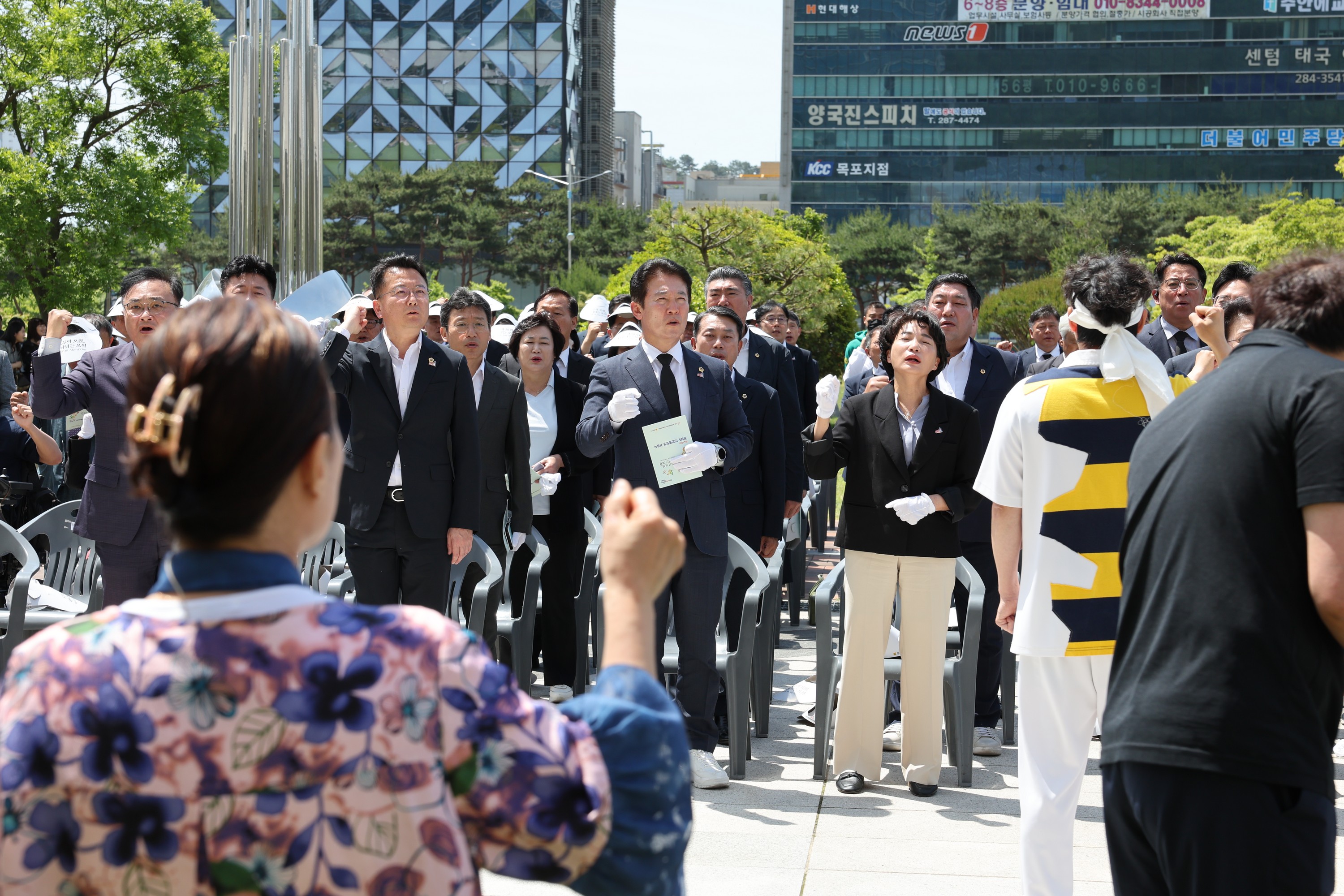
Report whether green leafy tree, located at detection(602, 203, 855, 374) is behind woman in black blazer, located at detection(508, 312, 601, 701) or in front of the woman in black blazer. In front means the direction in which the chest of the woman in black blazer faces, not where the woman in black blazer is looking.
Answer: behind

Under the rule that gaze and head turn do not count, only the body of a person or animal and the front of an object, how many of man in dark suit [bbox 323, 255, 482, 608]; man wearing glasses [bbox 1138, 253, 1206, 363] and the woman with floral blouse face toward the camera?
2

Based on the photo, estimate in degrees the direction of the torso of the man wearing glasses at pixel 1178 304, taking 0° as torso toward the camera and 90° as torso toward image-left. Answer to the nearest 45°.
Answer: approximately 0°

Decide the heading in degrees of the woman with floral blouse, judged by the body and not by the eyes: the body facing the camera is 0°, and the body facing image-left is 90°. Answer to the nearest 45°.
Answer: approximately 180°

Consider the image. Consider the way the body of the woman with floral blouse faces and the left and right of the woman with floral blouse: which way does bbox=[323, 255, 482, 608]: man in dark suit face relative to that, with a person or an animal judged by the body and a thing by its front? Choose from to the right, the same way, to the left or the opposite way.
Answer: the opposite way

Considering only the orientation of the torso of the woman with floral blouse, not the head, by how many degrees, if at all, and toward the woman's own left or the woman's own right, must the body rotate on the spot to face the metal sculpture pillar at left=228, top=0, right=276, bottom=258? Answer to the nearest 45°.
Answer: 0° — they already face it

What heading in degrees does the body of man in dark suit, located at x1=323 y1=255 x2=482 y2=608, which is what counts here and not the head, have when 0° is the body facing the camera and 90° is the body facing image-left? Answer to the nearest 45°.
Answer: approximately 0°

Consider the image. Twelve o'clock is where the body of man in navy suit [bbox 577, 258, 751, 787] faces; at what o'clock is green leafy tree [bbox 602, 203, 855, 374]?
The green leafy tree is roughly at 6 o'clock from the man in navy suit.
